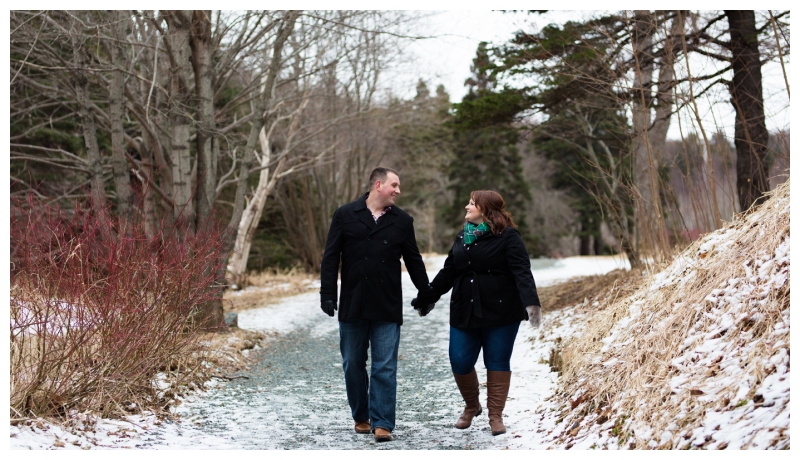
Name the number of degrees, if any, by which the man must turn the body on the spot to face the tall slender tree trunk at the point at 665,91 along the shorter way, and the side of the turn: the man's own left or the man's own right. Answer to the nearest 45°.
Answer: approximately 135° to the man's own left

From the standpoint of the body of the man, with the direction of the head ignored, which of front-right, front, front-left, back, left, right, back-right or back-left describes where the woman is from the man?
left

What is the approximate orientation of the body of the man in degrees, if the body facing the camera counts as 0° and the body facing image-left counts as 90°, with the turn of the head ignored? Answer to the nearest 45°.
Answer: approximately 0°

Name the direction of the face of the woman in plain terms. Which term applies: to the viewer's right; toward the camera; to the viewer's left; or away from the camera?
to the viewer's left

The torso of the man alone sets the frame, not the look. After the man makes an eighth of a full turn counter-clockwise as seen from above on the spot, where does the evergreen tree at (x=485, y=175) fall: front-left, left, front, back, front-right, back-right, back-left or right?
back-left

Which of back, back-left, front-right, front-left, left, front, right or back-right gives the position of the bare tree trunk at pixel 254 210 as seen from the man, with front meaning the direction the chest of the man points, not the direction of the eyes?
back
